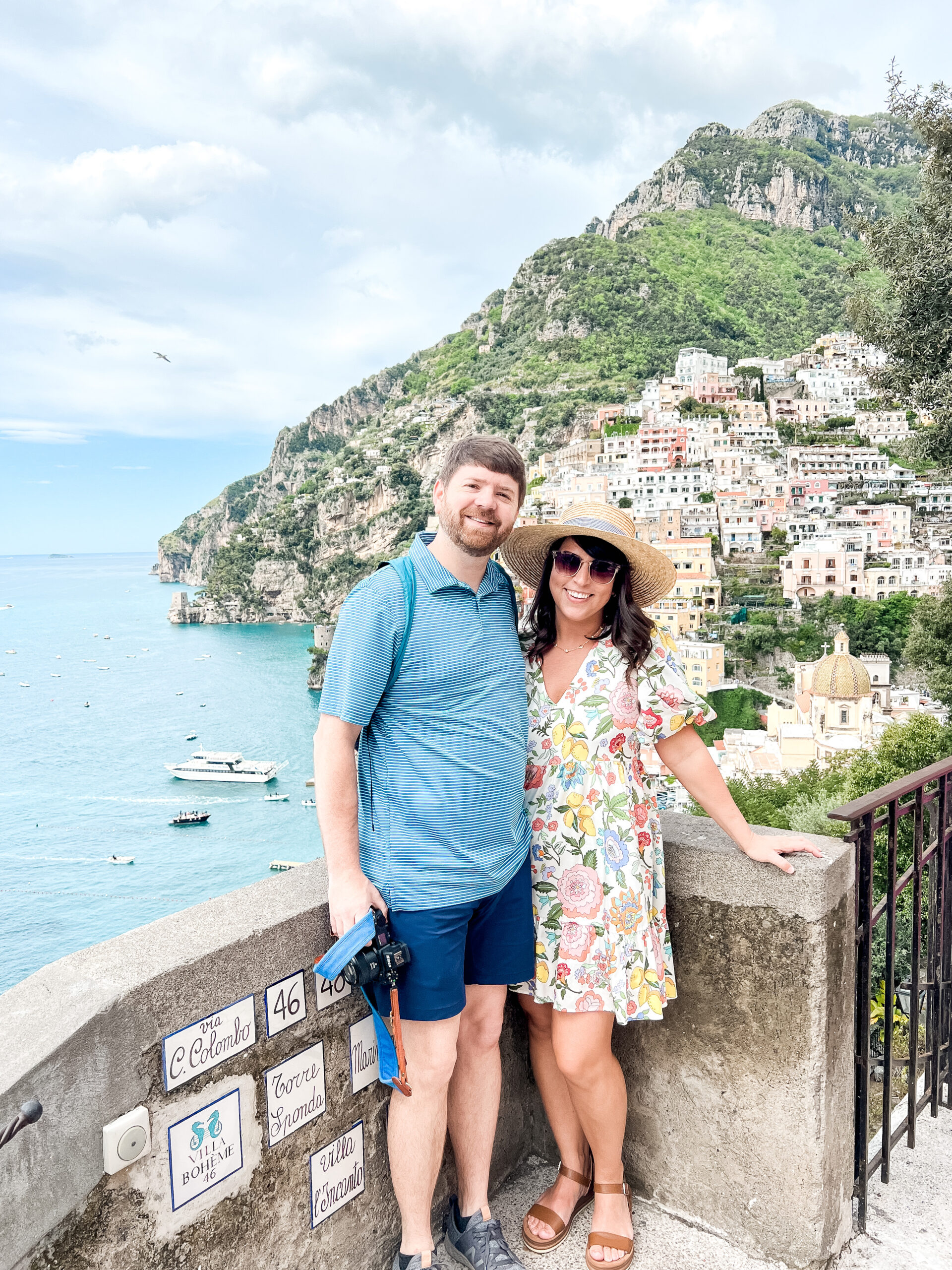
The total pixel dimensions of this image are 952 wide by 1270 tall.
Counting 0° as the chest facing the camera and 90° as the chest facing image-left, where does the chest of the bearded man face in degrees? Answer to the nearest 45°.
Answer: approximately 315°

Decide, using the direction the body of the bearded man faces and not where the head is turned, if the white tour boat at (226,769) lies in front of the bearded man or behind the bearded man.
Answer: behind
